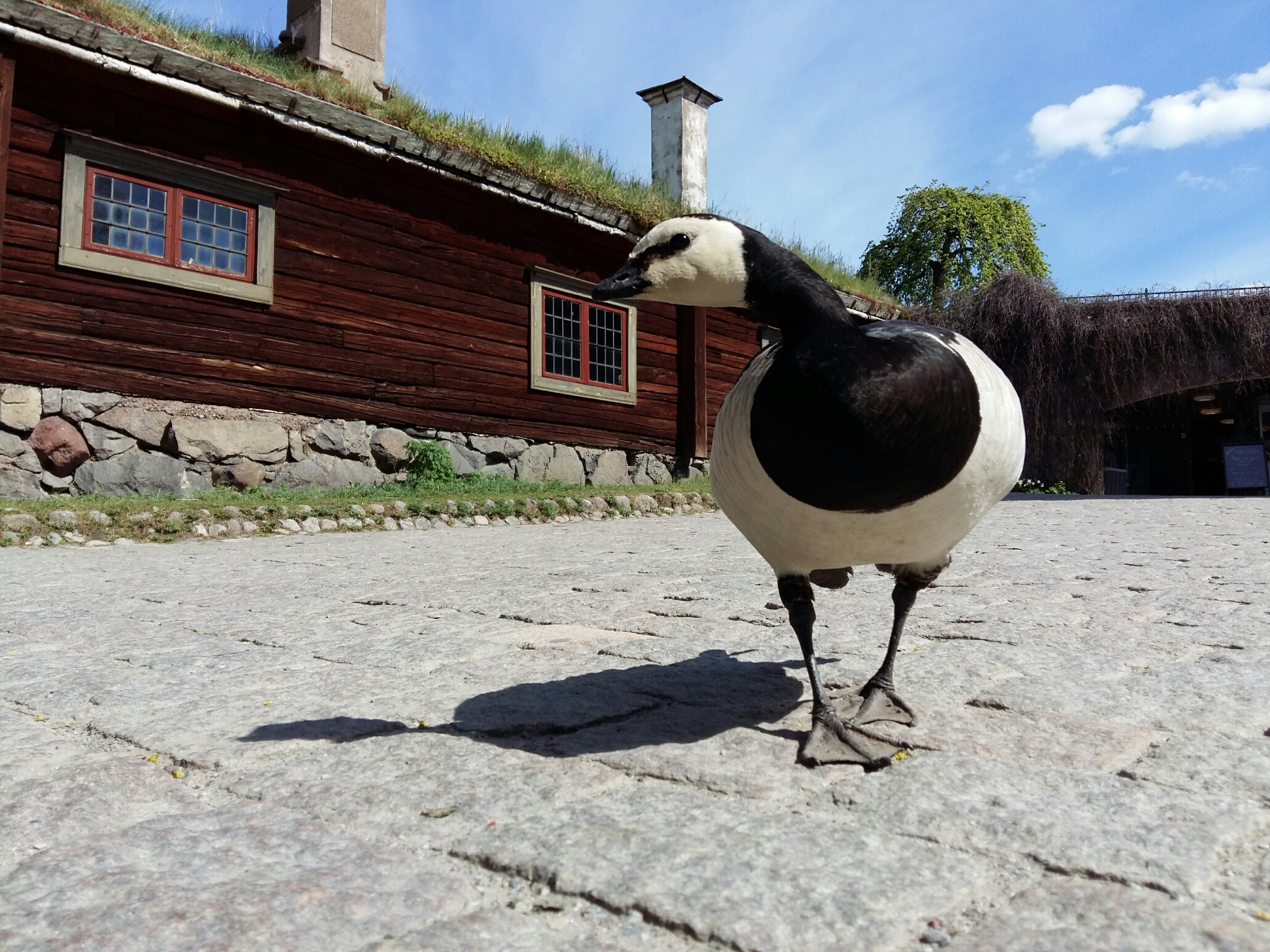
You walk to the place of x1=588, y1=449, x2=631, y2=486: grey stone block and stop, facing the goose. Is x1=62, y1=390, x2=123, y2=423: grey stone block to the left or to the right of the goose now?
right

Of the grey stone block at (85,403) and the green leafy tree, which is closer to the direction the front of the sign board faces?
the grey stone block

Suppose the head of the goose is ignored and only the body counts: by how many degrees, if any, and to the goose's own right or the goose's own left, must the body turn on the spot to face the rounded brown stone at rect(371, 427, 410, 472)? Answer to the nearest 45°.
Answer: approximately 135° to the goose's own right

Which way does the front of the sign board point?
toward the camera

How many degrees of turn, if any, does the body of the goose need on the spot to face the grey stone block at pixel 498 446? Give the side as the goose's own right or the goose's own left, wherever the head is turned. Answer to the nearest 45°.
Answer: approximately 135° to the goose's own right

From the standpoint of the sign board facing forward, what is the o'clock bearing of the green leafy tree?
The green leafy tree is roughly at 5 o'clock from the sign board.

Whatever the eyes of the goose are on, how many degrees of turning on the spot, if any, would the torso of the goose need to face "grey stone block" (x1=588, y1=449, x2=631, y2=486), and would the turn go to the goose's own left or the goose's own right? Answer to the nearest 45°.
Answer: approximately 180°

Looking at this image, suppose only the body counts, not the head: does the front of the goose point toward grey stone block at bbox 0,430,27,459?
no

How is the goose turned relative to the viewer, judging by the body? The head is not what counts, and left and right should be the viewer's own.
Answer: facing the viewer

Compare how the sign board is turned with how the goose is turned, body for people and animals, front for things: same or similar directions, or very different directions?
same or similar directions

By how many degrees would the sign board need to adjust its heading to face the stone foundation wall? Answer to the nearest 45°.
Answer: approximately 45° to its right

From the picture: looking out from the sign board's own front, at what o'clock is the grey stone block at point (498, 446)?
The grey stone block is roughly at 1 o'clock from the sign board.

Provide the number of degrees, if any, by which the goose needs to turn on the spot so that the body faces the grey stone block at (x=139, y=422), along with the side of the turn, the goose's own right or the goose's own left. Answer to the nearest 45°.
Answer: approximately 135° to the goose's own right

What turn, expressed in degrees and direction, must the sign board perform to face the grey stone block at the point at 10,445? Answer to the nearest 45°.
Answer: approximately 45° to its right

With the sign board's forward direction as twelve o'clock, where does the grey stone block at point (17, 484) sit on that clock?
The grey stone block is roughly at 1 o'clock from the sign board.

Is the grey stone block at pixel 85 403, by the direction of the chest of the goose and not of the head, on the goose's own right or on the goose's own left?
on the goose's own right

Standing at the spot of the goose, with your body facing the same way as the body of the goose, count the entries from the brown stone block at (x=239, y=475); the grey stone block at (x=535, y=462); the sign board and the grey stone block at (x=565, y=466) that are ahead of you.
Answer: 0

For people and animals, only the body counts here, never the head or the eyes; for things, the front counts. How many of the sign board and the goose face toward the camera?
2
